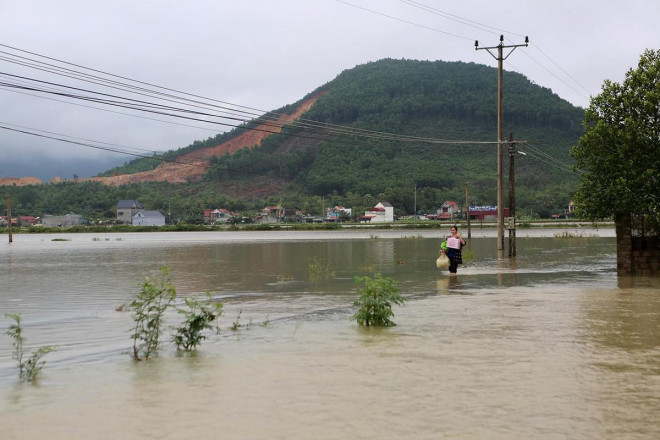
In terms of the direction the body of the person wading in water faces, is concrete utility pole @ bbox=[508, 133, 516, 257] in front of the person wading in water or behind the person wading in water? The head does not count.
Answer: behind

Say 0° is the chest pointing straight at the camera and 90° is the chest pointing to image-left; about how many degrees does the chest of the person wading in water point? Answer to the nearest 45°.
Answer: approximately 0°

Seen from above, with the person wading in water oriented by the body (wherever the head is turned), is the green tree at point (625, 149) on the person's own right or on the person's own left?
on the person's own left
